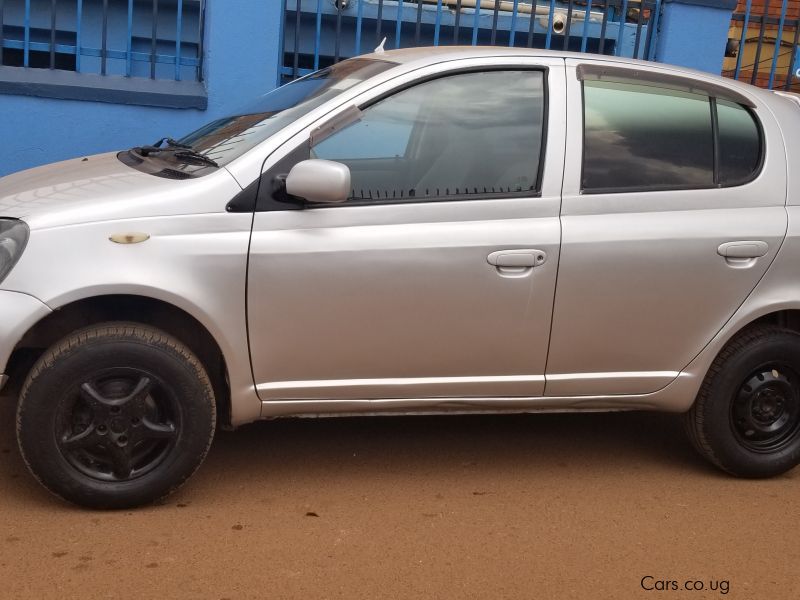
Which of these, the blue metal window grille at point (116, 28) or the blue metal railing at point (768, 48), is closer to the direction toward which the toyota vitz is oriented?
the blue metal window grille

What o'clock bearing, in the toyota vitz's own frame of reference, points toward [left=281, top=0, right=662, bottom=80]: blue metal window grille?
The blue metal window grille is roughly at 3 o'clock from the toyota vitz.

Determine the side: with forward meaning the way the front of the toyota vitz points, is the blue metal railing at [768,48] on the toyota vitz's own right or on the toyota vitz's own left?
on the toyota vitz's own right

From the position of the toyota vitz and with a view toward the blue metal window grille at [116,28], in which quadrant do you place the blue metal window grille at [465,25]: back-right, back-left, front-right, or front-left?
front-right

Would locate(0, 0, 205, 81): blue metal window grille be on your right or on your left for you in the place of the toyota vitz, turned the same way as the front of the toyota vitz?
on your right

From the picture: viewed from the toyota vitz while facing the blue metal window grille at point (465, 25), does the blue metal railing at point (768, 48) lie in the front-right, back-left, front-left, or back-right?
front-right

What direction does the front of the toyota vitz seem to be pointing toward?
to the viewer's left
